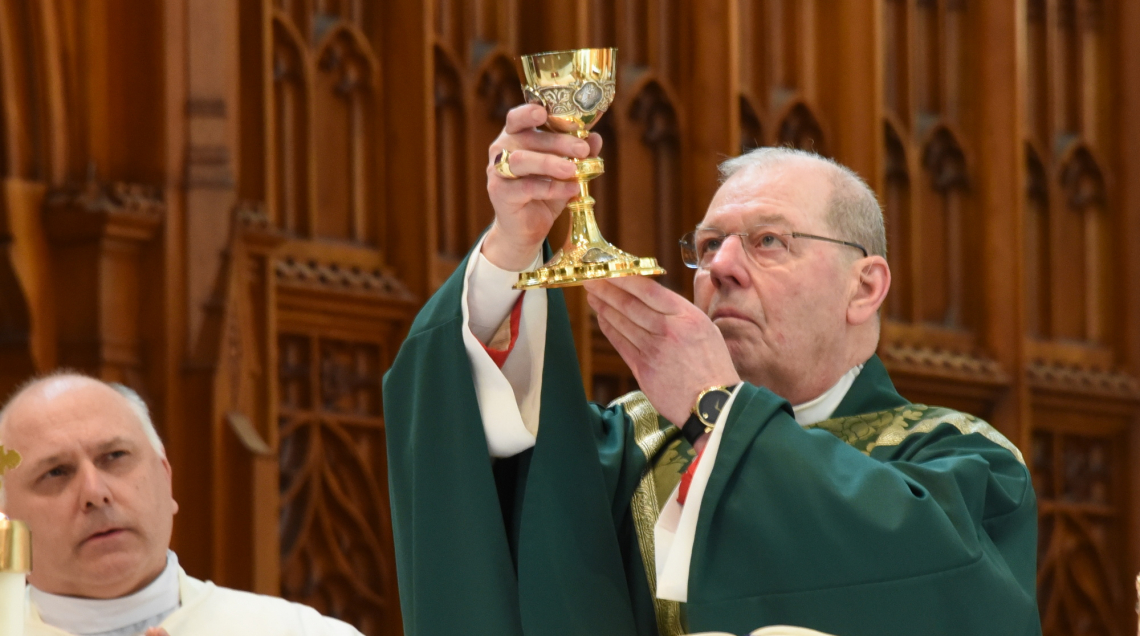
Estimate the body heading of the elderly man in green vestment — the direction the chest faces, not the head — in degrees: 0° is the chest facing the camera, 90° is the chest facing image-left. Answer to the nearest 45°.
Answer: approximately 45°

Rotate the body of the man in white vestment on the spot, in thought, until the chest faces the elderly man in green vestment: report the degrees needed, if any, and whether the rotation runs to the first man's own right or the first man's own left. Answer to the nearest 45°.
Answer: approximately 45° to the first man's own left

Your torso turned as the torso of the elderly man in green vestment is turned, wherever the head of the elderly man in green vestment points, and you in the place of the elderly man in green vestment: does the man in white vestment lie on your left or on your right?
on your right
